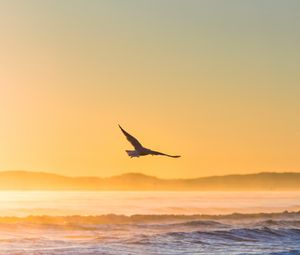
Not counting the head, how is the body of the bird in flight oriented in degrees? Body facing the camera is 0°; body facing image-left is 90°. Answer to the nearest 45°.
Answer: approximately 225°
